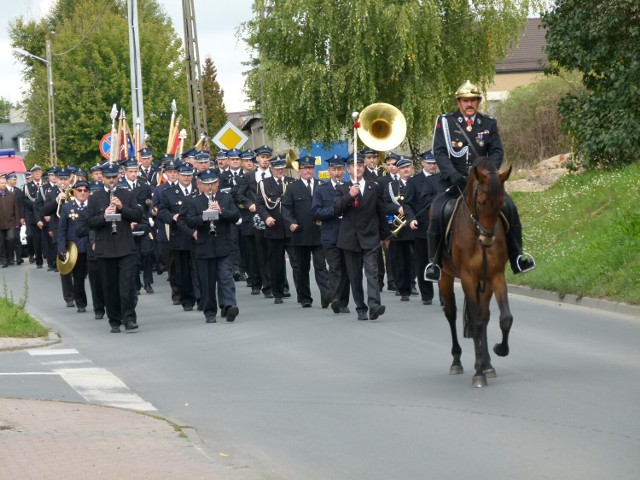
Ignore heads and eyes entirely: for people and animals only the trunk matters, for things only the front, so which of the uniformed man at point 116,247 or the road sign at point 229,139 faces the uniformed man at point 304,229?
the road sign

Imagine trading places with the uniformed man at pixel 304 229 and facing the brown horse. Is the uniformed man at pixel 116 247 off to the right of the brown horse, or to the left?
right

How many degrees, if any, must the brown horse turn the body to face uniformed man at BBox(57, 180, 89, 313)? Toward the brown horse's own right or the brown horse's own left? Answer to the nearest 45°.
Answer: approximately 135° to the brown horse's own right

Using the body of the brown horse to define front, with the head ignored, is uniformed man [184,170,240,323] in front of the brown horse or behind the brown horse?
behind

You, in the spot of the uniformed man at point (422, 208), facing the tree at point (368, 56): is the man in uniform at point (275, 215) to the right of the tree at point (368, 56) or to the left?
left

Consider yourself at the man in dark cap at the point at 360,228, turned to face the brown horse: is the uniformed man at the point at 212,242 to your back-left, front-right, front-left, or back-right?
back-right

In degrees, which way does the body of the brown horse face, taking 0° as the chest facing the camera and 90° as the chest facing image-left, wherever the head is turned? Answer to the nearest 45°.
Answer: approximately 0°
